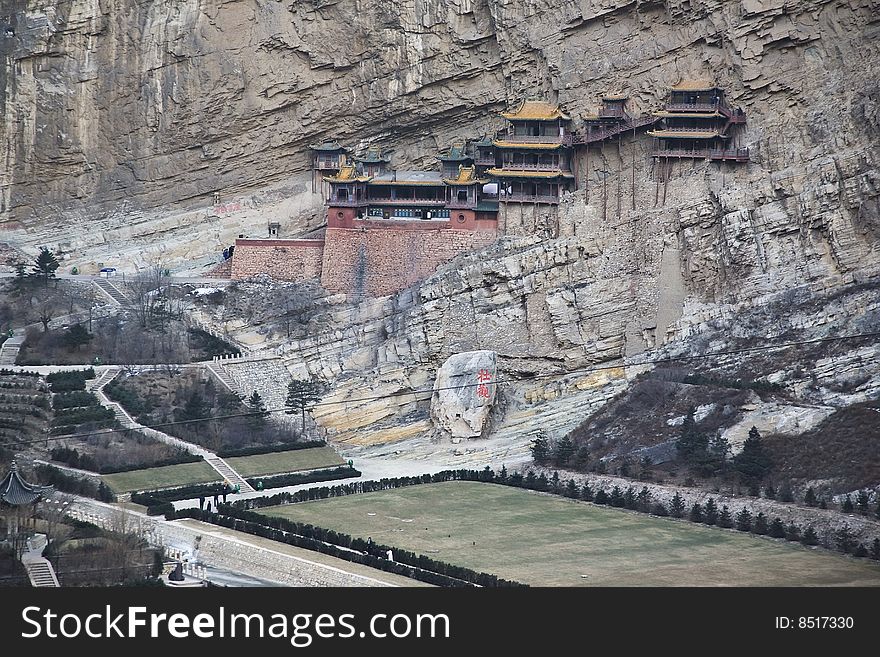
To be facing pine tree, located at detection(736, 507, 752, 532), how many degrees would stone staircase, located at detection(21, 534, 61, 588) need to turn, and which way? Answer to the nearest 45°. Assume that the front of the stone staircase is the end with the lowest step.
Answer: approximately 90° to its left

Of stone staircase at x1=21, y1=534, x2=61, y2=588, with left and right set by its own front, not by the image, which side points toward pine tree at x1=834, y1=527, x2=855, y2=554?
left

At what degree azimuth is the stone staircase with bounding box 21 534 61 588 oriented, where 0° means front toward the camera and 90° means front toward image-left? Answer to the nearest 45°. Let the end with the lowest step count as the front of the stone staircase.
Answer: approximately 0°

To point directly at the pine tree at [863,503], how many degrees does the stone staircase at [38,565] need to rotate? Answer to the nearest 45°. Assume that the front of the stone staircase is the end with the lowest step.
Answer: approximately 90° to its left

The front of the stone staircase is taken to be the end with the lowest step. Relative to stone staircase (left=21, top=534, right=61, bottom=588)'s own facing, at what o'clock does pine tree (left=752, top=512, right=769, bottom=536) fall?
The pine tree is roughly at 9 o'clock from the stone staircase.

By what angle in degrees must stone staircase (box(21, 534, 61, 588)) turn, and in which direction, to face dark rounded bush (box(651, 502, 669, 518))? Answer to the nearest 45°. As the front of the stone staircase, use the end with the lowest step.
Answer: approximately 90° to its left

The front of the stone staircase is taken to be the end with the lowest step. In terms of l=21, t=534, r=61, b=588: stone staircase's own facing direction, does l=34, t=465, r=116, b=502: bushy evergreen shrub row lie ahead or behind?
behind

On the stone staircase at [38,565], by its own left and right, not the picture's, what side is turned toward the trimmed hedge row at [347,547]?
left
